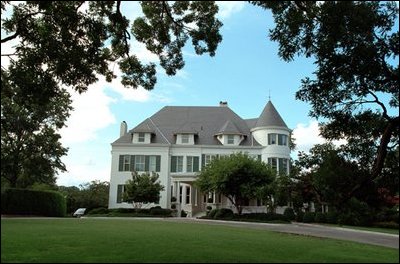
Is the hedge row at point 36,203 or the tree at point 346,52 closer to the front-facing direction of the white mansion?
the tree

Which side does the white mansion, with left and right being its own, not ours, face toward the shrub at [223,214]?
front

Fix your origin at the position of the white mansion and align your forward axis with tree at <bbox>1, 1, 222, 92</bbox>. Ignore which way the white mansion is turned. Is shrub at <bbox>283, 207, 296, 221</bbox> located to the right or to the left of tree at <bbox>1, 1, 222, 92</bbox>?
left

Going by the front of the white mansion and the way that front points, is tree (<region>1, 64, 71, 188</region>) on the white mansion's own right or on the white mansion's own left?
on the white mansion's own right

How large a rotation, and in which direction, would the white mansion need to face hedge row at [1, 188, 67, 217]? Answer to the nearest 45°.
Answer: approximately 45° to its right

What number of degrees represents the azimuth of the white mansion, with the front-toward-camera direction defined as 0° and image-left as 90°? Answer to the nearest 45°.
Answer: approximately 0°
